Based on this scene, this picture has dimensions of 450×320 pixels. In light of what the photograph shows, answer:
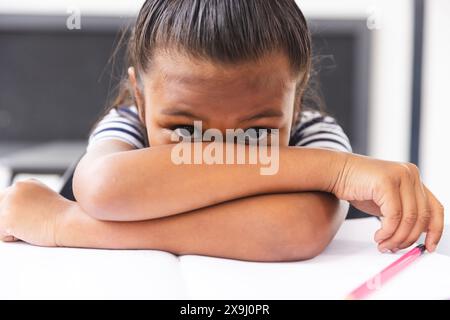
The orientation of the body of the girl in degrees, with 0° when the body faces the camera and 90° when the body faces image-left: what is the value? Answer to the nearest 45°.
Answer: approximately 0°
